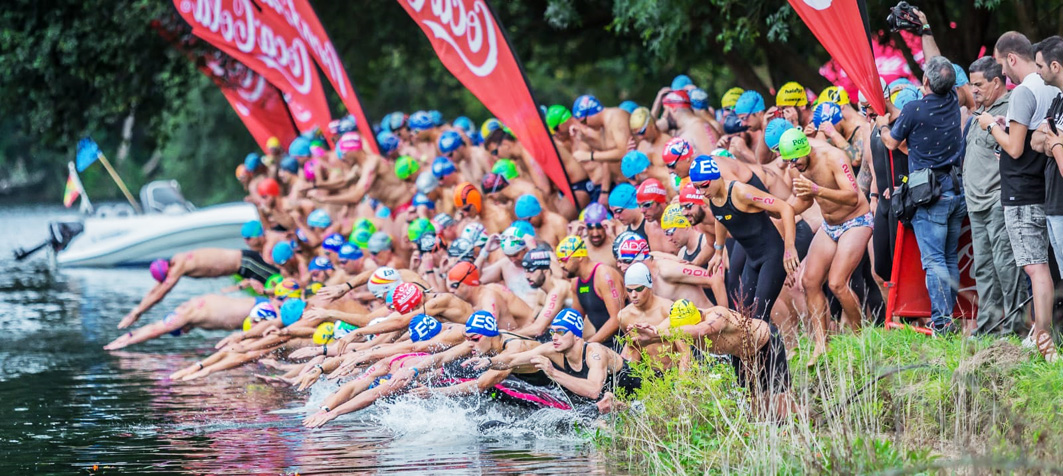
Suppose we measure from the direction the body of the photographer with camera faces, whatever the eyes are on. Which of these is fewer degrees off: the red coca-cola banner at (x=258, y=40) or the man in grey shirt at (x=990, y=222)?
the red coca-cola banner

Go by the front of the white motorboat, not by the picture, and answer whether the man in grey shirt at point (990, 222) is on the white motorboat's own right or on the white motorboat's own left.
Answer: on the white motorboat's own right

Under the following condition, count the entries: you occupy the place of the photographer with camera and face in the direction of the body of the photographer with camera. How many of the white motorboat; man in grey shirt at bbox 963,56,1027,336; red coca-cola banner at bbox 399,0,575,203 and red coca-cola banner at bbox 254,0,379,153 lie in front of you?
3

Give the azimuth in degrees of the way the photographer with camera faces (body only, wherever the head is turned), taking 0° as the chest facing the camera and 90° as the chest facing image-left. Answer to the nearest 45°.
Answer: approximately 135°

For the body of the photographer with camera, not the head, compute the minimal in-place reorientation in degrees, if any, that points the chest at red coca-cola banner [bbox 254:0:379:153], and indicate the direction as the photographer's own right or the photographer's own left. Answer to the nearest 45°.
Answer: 0° — they already face it

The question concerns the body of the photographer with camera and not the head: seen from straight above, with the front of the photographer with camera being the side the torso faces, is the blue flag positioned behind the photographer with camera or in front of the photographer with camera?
in front

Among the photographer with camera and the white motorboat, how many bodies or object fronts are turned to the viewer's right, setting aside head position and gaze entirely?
1

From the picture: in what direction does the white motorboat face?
to the viewer's right

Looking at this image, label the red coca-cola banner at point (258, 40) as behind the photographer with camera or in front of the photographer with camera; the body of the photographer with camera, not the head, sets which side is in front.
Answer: in front

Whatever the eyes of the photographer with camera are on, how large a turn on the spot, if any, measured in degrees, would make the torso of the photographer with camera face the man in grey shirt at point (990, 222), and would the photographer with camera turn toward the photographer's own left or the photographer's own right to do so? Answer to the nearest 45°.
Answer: approximately 90° to the photographer's own right

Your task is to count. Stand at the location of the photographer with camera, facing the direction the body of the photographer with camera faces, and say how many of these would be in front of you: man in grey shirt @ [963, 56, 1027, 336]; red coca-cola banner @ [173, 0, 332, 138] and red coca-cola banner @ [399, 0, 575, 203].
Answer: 2

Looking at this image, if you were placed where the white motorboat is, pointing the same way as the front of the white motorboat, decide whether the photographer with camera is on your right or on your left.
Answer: on your right

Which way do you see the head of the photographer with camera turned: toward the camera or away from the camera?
away from the camera
